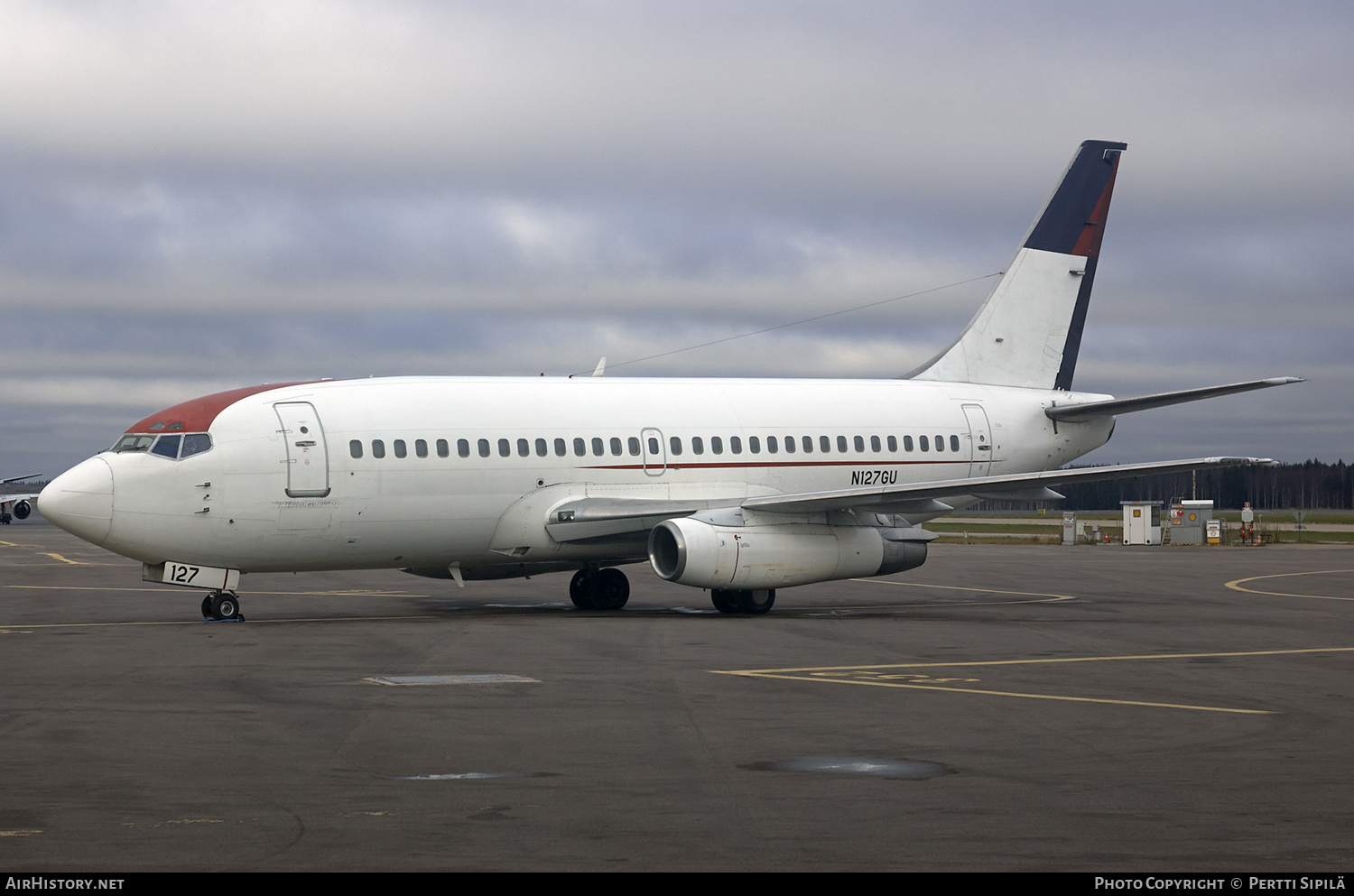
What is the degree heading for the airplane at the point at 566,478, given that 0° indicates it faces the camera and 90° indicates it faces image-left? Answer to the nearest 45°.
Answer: approximately 45°
